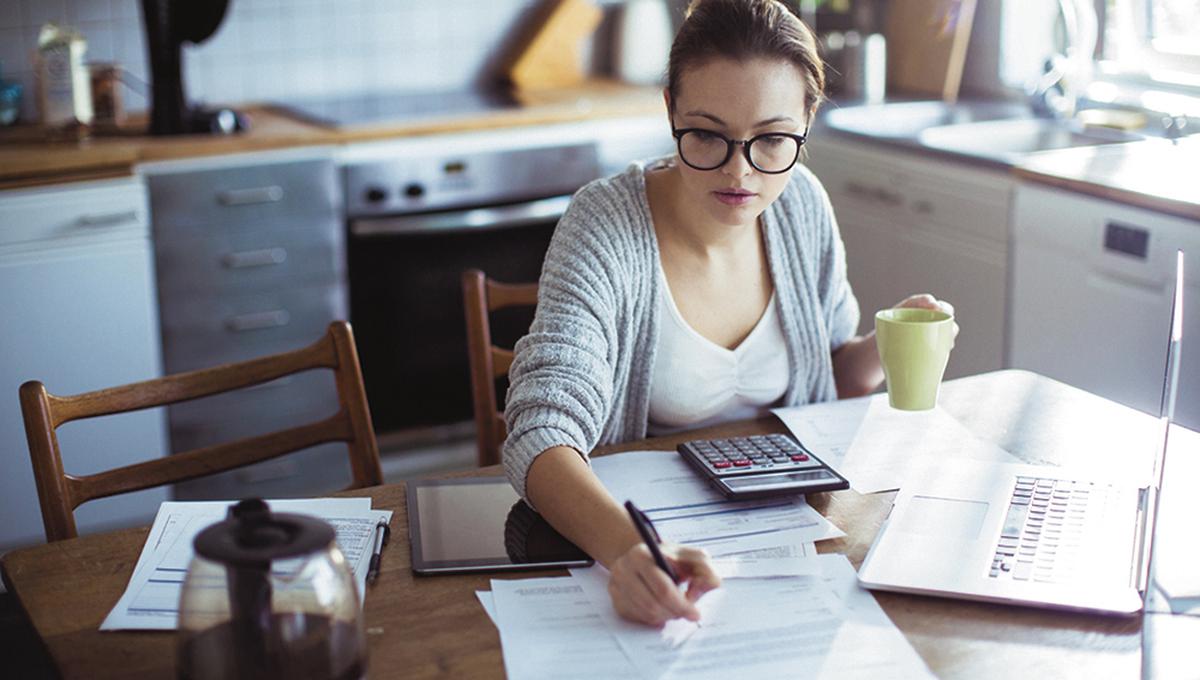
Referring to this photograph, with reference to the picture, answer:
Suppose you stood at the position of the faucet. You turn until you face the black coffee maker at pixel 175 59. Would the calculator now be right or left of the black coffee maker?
left

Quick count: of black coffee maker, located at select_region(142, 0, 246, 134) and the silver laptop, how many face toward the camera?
0

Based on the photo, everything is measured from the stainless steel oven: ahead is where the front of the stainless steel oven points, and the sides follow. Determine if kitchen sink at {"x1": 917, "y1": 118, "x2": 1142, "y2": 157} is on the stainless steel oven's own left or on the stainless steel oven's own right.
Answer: on the stainless steel oven's own left

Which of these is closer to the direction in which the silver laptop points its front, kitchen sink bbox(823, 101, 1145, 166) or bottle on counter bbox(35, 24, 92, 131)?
the bottle on counter

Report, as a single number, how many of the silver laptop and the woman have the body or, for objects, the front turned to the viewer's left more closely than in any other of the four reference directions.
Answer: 1

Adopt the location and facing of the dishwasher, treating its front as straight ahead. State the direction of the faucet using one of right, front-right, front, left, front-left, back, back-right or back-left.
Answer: back-right

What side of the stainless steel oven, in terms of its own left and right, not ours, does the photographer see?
front

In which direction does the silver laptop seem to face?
to the viewer's left

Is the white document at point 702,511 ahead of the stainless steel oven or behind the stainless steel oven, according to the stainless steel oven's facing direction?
ahead

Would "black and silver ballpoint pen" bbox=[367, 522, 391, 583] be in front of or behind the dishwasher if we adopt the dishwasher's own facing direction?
in front

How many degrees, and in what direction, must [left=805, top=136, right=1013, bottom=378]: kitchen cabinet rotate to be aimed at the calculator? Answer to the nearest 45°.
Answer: approximately 45° to its left

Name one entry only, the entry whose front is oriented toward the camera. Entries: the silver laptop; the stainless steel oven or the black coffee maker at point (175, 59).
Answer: the stainless steel oven

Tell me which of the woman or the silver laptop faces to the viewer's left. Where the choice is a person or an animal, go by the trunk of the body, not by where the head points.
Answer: the silver laptop

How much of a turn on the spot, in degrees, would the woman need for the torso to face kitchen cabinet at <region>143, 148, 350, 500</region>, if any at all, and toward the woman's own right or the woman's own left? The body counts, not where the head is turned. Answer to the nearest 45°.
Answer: approximately 180°

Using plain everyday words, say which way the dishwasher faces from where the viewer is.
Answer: facing the viewer and to the left of the viewer

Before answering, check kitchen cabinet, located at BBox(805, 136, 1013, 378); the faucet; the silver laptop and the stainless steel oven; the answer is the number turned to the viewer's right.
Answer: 0
